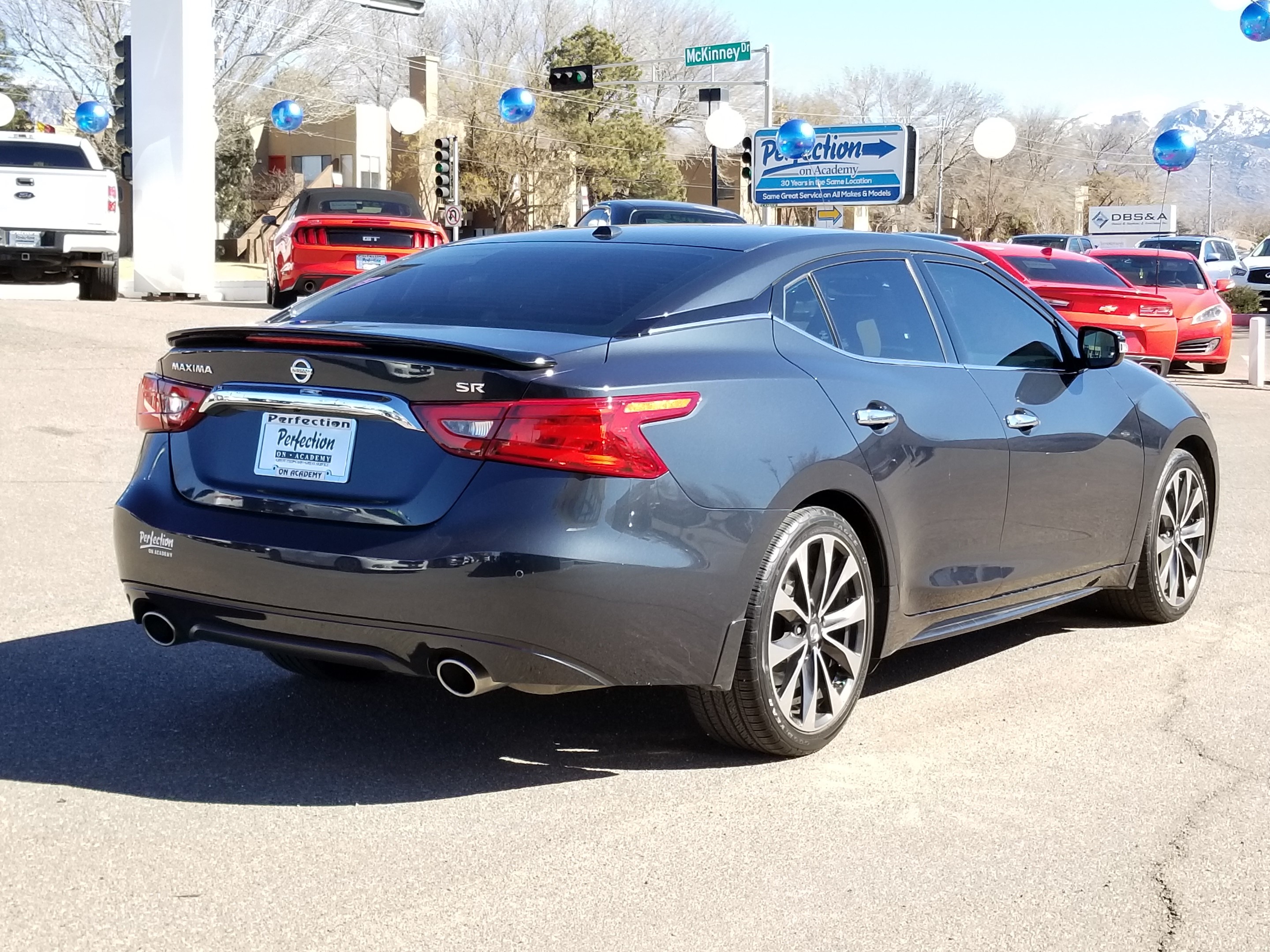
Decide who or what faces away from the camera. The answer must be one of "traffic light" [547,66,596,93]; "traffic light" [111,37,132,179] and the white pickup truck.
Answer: the white pickup truck

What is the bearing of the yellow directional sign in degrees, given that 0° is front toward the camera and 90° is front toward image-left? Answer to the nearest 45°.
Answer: approximately 0°

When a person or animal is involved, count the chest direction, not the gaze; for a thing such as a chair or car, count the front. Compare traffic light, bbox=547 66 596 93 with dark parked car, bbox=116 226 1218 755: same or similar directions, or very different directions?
very different directions

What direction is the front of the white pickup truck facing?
away from the camera

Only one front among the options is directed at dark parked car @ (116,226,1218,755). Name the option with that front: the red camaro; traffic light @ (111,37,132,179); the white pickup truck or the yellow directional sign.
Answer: the yellow directional sign

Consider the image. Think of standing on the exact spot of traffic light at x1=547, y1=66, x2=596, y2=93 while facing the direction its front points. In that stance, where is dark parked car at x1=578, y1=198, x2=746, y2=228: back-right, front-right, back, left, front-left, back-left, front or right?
front-left

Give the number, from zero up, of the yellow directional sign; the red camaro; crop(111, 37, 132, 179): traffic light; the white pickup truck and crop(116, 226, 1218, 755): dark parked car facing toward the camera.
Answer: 1

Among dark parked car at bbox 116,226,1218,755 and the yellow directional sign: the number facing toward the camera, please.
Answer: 1

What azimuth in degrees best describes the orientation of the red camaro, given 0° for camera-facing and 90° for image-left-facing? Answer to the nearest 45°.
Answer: approximately 135°

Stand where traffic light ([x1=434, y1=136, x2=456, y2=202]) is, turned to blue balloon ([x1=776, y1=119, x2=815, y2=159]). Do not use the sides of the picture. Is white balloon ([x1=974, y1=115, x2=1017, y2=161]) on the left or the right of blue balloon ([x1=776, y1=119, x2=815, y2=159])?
left

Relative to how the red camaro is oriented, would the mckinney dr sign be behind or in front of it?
in front

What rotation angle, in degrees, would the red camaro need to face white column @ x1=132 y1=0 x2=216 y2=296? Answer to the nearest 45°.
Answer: approximately 45° to its left

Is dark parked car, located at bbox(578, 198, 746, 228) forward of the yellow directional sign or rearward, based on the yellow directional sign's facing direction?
forward

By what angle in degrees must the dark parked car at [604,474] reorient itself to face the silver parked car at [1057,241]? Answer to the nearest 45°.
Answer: approximately 45° to its left

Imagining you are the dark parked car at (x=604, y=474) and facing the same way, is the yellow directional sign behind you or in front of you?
in front
